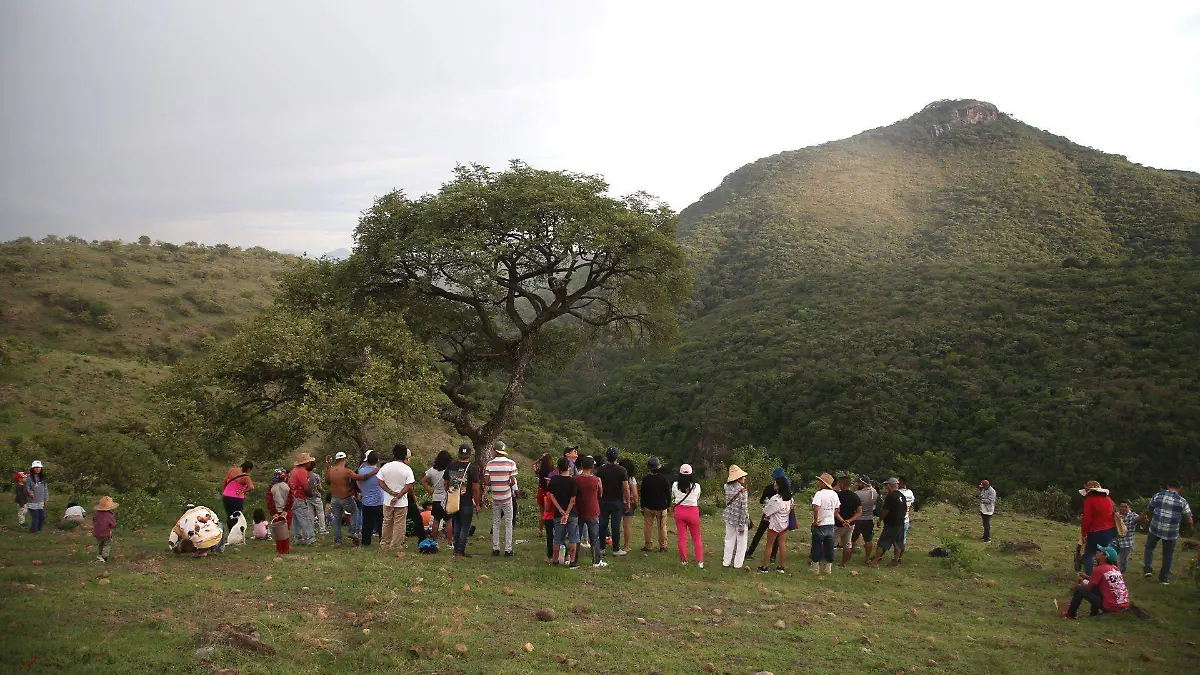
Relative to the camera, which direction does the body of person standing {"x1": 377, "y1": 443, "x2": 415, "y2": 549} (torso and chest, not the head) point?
away from the camera

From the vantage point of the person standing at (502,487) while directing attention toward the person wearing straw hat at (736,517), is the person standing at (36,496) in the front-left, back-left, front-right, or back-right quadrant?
back-left

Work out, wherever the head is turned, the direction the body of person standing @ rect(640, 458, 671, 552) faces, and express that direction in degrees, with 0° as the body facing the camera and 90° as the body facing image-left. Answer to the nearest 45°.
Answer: approximately 180°

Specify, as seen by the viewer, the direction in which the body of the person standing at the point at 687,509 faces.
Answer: away from the camera

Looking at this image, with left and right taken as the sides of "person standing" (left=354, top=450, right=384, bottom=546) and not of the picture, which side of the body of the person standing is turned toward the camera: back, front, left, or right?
back

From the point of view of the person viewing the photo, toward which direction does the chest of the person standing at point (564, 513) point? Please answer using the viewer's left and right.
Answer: facing away from the viewer

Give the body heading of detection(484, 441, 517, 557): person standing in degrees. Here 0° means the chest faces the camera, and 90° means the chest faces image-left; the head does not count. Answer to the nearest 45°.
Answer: approximately 180°

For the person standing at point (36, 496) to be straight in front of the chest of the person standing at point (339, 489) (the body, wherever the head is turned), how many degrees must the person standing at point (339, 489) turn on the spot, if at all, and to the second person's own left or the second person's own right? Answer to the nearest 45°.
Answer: approximately 45° to the second person's own left

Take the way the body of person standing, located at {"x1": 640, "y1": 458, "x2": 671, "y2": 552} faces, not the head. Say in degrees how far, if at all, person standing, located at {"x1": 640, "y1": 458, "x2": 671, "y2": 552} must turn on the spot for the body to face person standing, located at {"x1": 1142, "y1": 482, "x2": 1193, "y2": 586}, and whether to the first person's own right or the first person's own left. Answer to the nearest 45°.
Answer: approximately 90° to the first person's own right

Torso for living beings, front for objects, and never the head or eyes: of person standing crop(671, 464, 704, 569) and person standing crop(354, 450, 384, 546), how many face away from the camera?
2

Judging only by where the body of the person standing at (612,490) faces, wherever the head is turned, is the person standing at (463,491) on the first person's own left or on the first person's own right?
on the first person's own left
